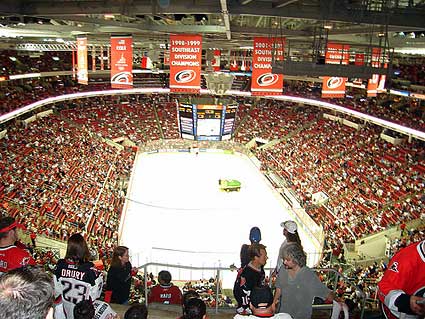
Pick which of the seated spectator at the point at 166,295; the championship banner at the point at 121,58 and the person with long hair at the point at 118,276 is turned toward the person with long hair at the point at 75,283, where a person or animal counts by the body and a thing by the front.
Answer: the championship banner

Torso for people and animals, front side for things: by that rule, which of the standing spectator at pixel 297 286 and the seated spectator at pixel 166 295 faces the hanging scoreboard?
the seated spectator at pixel 166 295

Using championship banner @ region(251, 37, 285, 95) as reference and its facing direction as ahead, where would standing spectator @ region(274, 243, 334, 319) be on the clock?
The standing spectator is roughly at 12 o'clock from the championship banner.

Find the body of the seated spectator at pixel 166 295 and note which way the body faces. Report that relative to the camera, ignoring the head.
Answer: away from the camera

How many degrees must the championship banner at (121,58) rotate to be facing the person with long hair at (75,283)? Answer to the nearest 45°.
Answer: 0° — it already faces them

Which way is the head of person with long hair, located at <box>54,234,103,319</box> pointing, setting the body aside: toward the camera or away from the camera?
away from the camera

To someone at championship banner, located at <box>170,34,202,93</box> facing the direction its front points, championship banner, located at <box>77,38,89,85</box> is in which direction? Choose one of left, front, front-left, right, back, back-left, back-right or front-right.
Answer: back-right

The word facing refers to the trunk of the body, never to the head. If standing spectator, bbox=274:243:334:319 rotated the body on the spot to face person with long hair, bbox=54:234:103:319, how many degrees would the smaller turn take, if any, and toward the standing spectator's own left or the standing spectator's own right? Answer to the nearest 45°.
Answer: approximately 45° to the standing spectator's own right
